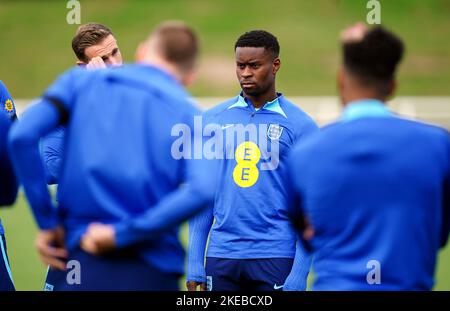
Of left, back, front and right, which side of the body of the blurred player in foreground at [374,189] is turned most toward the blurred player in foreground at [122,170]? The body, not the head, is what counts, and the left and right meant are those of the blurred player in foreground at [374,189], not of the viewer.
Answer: left

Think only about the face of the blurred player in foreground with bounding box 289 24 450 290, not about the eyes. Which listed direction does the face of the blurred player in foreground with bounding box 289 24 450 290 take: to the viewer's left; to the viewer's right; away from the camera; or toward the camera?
away from the camera

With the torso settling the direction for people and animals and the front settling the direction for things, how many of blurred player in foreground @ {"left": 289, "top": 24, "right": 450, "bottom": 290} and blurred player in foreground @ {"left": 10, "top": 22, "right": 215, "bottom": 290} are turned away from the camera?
2

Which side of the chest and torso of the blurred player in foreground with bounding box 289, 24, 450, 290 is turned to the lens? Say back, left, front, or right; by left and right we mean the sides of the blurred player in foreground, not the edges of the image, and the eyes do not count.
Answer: back

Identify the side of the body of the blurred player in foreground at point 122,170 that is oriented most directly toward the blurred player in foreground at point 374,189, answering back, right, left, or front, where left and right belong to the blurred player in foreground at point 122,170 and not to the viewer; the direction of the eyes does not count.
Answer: right

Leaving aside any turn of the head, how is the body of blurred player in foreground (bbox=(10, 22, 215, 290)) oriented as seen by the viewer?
away from the camera
